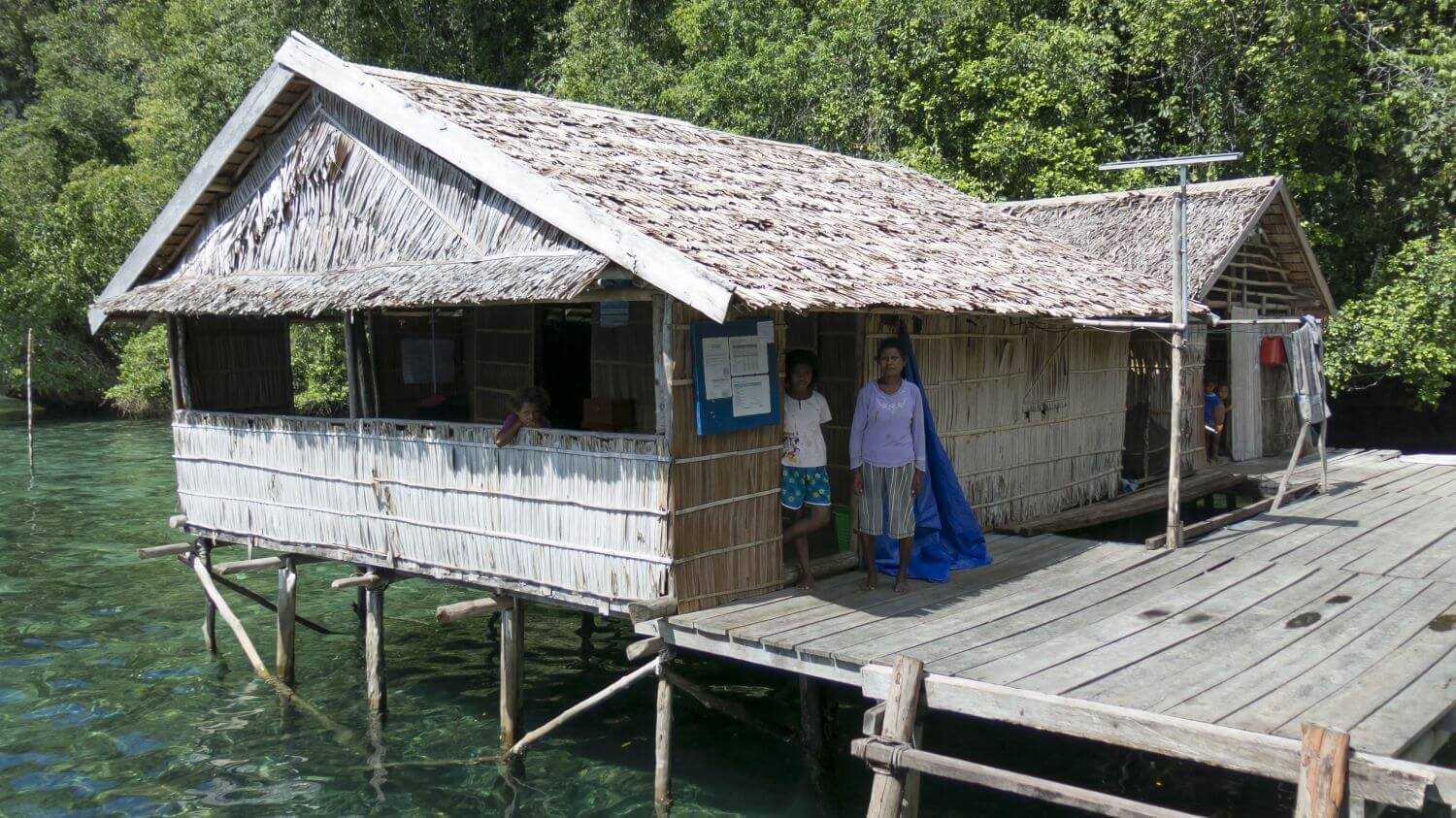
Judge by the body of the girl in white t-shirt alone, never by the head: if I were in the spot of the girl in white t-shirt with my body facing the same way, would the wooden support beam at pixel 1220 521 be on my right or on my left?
on my left

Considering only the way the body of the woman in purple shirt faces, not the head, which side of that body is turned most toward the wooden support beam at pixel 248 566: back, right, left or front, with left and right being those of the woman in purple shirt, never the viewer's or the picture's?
right

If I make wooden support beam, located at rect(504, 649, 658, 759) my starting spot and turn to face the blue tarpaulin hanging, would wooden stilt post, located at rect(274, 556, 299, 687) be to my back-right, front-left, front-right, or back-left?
back-left

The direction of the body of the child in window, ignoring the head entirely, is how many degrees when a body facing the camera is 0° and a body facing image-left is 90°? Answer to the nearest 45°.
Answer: approximately 0°
